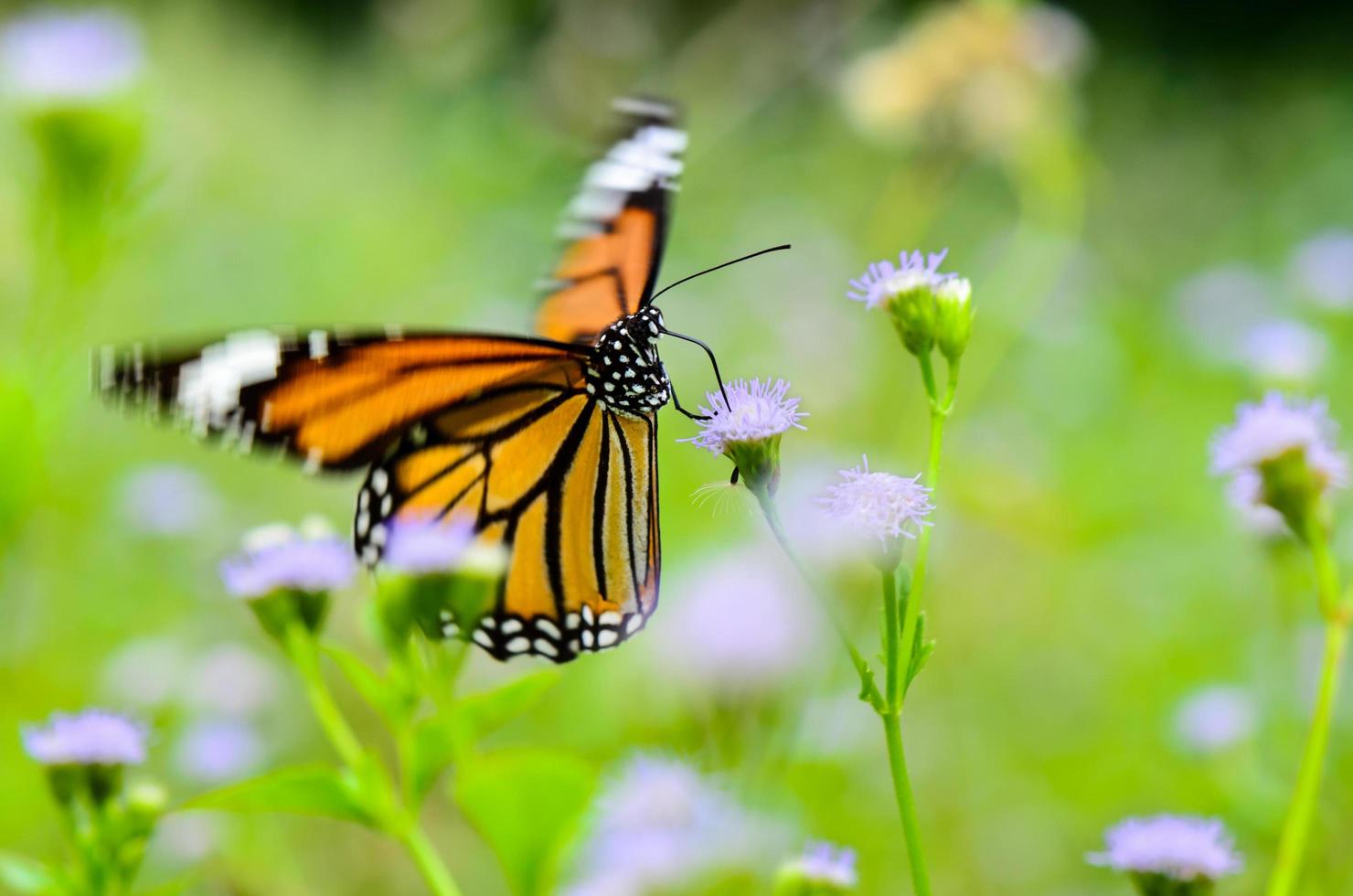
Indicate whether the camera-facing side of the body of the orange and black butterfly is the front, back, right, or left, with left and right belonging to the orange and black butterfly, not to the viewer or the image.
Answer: right
